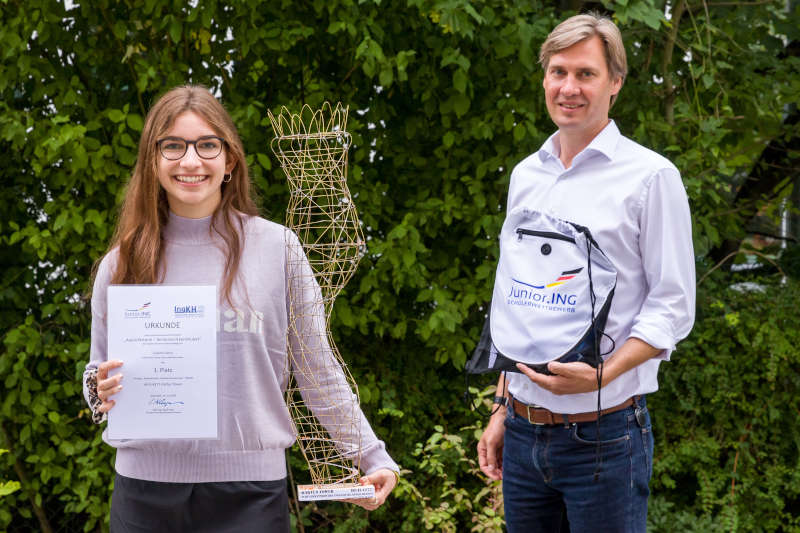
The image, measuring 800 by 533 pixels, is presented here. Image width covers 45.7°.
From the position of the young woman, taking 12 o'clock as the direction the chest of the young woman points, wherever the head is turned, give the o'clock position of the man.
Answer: The man is roughly at 9 o'clock from the young woman.

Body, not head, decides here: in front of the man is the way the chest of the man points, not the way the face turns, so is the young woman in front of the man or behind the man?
in front

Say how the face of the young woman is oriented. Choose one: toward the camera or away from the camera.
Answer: toward the camera

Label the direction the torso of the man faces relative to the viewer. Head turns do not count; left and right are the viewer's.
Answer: facing the viewer and to the left of the viewer

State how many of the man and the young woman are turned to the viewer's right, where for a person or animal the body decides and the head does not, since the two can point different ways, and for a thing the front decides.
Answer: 0

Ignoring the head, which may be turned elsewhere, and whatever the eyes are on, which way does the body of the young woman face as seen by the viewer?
toward the camera
